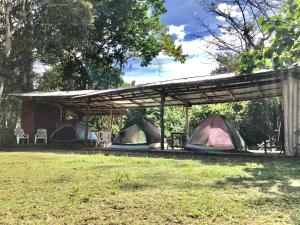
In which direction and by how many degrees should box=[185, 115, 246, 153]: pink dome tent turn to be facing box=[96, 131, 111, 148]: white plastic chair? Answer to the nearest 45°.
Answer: approximately 135° to its right

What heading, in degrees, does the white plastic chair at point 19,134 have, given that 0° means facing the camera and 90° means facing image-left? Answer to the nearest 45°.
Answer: approximately 315°

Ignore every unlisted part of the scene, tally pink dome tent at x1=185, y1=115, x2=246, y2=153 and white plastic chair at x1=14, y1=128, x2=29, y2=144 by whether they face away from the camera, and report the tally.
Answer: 0

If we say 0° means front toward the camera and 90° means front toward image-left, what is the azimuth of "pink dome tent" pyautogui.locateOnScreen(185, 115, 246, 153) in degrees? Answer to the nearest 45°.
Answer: approximately 0°
